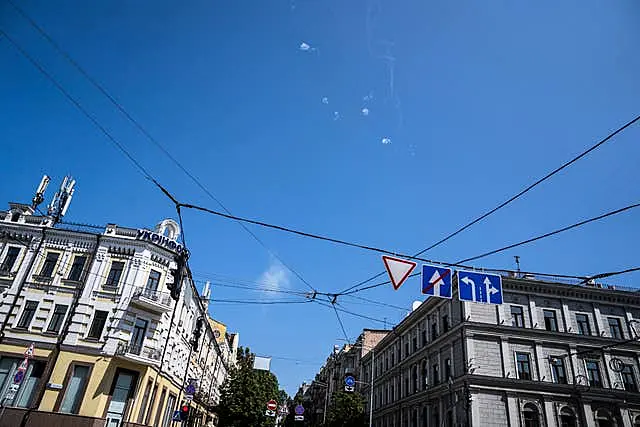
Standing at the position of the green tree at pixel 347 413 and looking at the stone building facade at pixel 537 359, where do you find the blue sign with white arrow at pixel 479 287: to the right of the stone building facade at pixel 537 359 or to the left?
right

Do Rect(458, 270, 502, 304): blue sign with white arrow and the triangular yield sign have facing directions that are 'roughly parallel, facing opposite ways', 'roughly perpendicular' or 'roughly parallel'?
roughly parallel

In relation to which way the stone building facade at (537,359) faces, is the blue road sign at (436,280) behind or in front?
in front

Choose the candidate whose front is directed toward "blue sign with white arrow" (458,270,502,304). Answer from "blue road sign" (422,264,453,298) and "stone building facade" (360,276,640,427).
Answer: the stone building facade

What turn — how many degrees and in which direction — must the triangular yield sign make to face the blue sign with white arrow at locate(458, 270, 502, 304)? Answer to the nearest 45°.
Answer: approximately 135° to its left

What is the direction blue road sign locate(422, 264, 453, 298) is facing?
toward the camera

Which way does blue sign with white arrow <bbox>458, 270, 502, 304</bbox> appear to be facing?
toward the camera

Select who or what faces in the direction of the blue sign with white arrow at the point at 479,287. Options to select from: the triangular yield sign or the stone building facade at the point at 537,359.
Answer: the stone building facade

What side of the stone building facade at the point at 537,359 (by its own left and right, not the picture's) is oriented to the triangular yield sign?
front

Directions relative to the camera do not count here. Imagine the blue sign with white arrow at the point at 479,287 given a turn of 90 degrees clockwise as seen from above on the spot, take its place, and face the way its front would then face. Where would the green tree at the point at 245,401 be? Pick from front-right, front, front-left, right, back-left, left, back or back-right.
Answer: front-right

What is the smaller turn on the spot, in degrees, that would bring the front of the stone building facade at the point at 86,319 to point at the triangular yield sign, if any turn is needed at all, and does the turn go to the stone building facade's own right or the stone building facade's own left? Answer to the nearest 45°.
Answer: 0° — it already faces it

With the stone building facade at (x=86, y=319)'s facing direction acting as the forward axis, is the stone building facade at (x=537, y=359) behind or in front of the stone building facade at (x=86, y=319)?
in front

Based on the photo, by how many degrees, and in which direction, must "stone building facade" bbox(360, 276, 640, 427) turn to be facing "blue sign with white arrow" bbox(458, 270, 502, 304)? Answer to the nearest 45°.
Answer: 0° — it already faces it

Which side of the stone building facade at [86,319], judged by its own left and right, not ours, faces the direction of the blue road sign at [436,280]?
front
